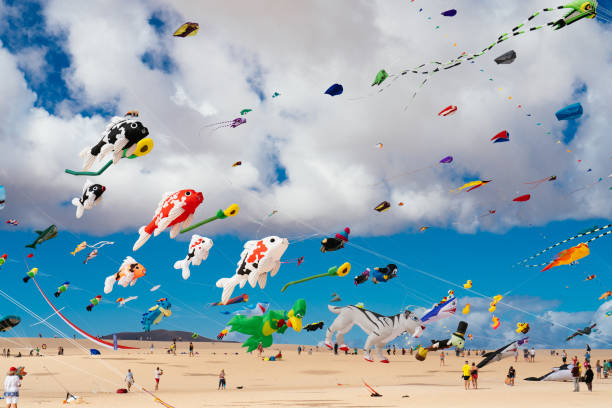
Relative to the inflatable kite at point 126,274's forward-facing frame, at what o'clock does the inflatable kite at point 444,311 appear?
the inflatable kite at point 444,311 is roughly at 1 o'clock from the inflatable kite at point 126,274.

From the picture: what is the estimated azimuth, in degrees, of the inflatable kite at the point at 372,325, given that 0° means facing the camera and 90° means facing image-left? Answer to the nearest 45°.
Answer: approximately 270°

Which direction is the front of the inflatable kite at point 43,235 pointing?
to the viewer's right

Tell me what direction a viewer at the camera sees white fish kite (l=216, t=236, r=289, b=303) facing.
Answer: facing to the right of the viewer

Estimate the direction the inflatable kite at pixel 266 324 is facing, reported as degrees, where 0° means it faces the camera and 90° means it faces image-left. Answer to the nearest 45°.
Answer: approximately 270°

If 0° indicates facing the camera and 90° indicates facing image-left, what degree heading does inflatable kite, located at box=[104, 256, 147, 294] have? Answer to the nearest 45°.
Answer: approximately 270°

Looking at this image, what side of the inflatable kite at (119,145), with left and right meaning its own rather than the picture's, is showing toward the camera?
right

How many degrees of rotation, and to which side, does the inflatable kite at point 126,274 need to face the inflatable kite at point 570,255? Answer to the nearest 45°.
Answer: approximately 45° to its right

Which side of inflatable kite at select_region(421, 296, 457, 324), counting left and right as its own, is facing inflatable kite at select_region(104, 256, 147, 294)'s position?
back

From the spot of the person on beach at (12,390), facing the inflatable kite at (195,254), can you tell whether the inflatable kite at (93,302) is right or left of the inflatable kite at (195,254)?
left

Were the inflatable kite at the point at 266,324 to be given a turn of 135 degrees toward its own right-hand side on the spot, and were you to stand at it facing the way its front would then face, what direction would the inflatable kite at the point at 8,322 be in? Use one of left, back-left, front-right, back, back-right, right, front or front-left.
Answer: front-right

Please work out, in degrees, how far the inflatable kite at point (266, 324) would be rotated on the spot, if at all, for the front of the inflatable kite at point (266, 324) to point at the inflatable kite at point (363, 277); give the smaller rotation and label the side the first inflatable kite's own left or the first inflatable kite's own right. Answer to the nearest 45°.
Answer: approximately 45° to the first inflatable kite's own left
